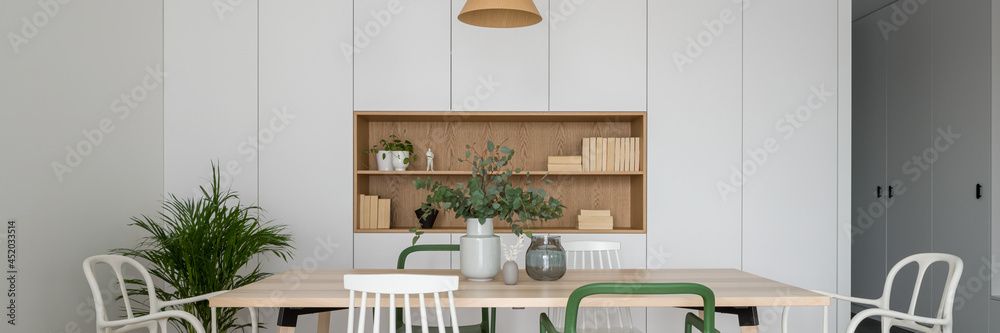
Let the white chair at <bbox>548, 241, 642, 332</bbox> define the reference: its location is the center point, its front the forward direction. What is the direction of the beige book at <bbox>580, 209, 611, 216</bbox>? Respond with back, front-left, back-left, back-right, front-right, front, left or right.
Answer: back

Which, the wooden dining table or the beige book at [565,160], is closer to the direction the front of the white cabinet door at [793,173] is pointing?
the wooden dining table

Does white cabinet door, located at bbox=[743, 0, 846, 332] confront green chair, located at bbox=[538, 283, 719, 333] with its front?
yes

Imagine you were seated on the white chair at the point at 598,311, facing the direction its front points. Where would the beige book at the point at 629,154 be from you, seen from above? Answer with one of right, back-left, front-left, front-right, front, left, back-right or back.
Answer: back

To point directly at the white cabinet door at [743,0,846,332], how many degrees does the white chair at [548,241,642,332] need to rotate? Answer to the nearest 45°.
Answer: approximately 135° to its left

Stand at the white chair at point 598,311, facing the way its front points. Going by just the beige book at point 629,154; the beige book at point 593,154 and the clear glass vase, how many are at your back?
2

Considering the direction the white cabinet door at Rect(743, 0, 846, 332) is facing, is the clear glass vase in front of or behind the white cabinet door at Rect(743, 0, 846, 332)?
in front

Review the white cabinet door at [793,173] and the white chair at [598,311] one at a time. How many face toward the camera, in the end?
2

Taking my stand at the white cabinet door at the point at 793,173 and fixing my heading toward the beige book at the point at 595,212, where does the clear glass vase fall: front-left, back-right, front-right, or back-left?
front-left

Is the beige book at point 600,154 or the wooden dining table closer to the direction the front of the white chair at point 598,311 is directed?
the wooden dining table

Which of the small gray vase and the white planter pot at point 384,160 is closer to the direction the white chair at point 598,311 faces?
the small gray vase

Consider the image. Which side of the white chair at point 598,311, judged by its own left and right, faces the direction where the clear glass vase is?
front

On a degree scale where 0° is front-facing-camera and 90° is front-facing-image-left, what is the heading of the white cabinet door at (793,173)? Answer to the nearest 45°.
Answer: approximately 0°

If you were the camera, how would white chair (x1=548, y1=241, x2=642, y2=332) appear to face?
facing the viewer

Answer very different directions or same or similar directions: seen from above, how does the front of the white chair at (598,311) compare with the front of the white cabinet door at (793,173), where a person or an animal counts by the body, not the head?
same or similar directions

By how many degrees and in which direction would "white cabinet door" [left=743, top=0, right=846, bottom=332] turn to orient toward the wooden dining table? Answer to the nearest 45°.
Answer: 0° — it already faces it

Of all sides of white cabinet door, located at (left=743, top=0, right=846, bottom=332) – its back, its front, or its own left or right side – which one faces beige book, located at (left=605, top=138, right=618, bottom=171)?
right

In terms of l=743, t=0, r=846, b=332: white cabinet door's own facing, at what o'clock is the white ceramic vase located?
The white ceramic vase is roughly at 1 o'clock from the white cabinet door.

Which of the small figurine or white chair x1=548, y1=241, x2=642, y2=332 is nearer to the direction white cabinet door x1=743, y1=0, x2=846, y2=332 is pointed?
the white chair

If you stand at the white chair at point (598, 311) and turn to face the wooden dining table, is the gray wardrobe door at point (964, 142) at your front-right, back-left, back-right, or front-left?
back-left

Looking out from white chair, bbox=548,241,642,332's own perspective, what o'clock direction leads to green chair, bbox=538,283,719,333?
The green chair is roughly at 12 o'clock from the white chair.
